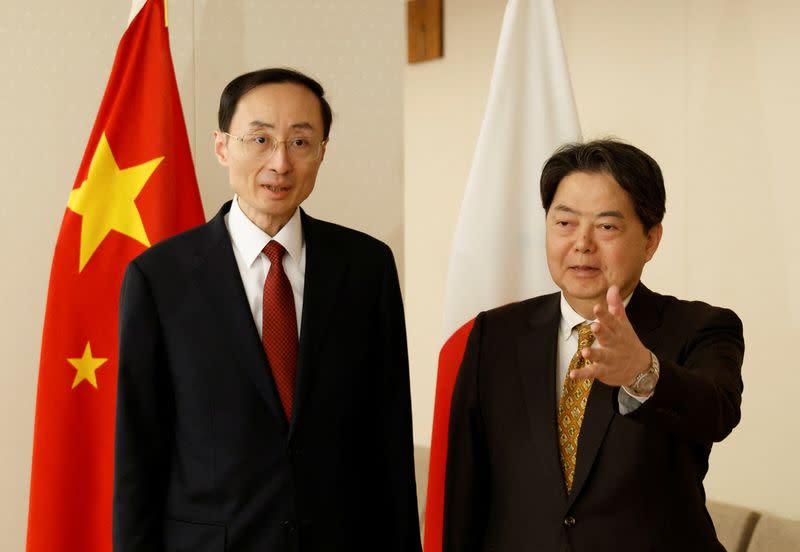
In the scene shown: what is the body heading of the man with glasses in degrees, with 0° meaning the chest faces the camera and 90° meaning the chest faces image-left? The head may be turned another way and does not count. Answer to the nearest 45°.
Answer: approximately 0°

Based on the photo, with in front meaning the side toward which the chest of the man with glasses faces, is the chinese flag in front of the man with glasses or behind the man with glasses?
behind

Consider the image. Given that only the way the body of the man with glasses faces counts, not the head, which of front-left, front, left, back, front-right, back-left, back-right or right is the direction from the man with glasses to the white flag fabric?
back-left
